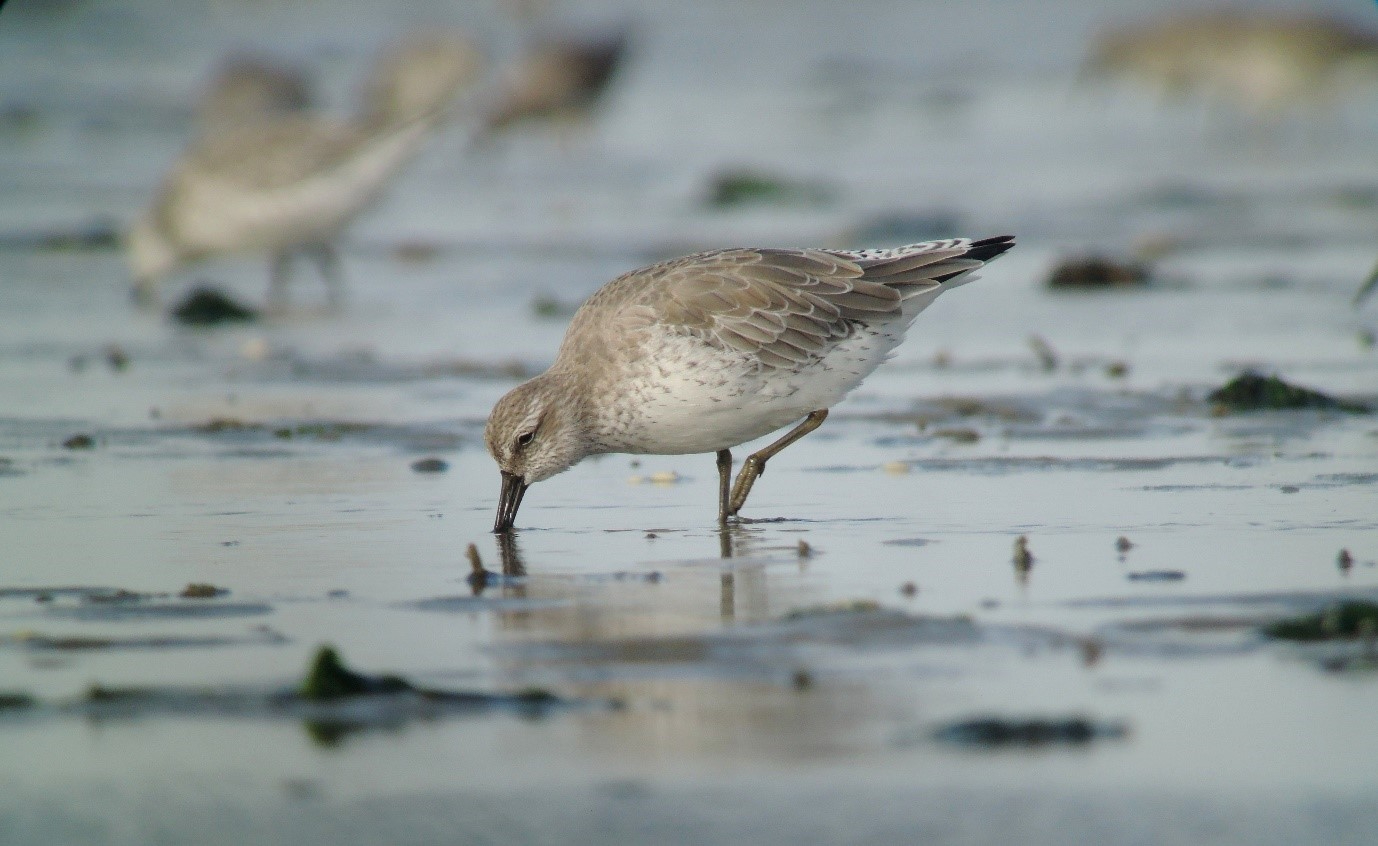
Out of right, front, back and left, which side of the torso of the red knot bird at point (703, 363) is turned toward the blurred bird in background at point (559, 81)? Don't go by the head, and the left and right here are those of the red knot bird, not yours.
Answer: right

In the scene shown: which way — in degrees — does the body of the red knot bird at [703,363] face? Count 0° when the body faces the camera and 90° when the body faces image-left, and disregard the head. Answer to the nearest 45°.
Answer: approximately 90°

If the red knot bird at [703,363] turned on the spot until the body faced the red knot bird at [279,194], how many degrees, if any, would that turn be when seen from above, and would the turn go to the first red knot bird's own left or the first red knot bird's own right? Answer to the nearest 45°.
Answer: approximately 45° to the first red knot bird's own right

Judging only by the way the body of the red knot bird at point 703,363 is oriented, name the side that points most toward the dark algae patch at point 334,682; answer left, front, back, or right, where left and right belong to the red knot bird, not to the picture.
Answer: left

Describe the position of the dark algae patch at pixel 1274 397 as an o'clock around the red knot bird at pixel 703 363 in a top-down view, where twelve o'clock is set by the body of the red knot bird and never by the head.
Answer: The dark algae patch is roughly at 5 o'clock from the red knot bird.

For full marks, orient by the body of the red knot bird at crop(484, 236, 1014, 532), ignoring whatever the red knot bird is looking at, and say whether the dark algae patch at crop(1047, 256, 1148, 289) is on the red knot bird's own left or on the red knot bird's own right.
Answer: on the red knot bird's own right

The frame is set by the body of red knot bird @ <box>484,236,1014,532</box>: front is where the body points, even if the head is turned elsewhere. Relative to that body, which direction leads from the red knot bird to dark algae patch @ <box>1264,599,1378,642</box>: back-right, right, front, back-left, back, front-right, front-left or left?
back-left

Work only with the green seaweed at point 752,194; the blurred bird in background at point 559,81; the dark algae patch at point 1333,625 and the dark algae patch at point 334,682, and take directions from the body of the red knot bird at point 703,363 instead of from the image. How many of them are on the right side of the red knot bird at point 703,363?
2

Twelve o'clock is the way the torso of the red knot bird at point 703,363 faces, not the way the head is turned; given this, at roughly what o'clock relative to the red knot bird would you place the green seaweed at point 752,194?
The green seaweed is roughly at 3 o'clock from the red knot bird.

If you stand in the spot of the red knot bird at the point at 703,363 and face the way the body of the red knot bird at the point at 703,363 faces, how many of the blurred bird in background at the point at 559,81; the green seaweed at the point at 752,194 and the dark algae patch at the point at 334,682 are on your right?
2

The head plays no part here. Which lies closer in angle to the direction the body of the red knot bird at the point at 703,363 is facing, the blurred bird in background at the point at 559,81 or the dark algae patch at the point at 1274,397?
the blurred bird in background

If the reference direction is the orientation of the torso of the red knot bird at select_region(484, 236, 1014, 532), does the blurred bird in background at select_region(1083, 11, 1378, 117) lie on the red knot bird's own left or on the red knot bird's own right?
on the red knot bird's own right
